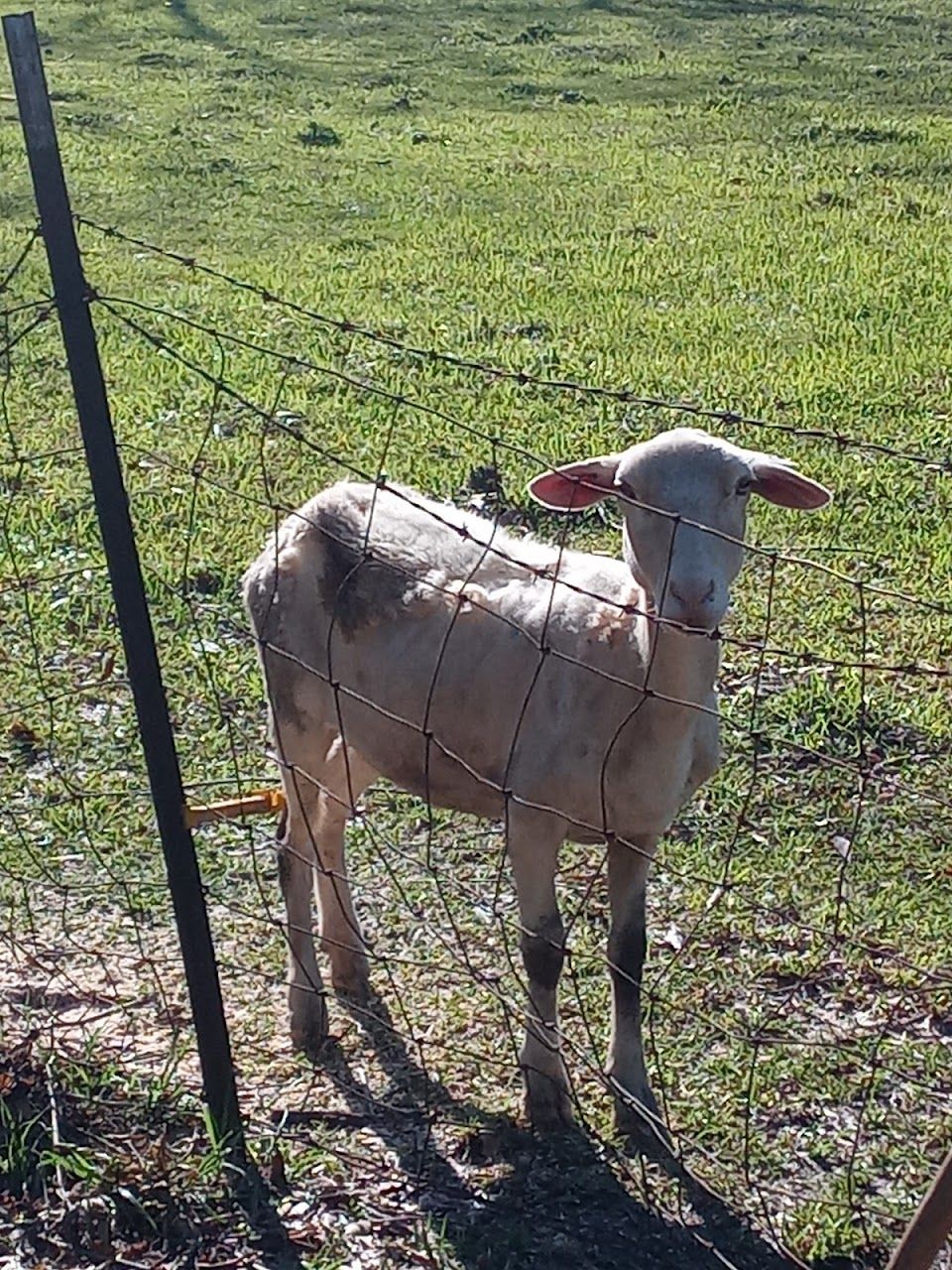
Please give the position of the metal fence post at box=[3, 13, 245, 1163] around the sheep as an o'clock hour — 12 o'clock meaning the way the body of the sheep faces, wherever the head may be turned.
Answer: The metal fence post is roughly at 3 o'clock from the sheep.

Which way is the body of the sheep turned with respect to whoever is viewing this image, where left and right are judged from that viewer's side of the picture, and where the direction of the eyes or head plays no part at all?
facing the viewer and to the right of the viewer
